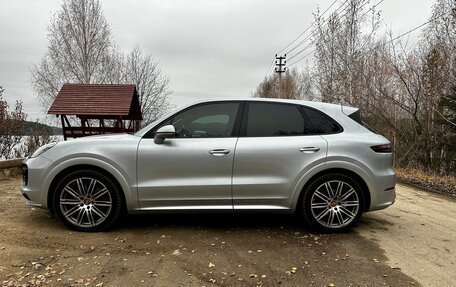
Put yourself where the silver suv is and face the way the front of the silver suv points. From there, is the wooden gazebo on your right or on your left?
on your right

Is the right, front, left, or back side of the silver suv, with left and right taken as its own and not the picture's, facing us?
left

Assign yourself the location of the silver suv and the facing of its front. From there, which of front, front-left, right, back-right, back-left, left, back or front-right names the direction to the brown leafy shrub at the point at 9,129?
front-right
